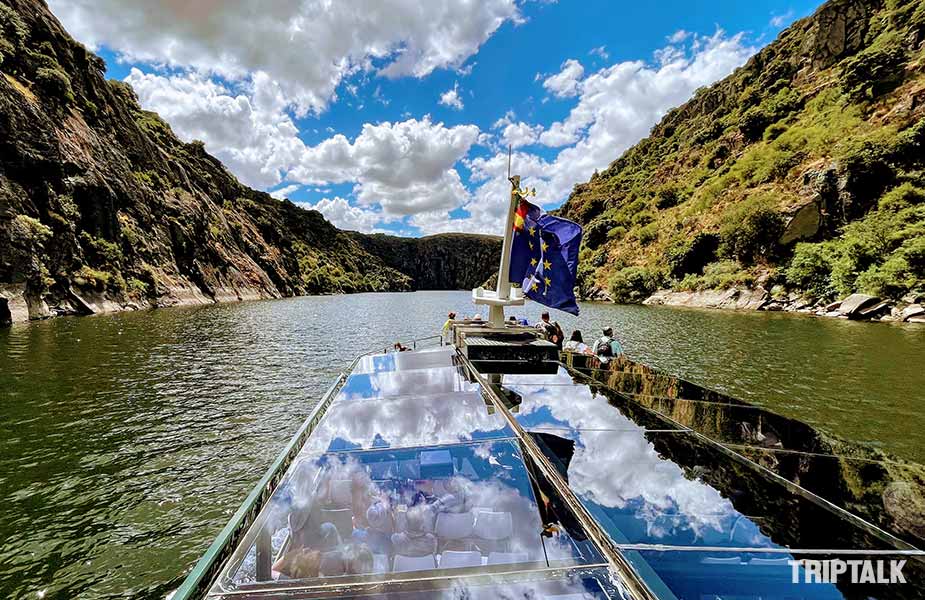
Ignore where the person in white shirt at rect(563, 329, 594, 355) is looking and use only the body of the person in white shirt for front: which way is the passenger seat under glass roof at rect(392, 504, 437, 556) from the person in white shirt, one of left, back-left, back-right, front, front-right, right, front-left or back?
back

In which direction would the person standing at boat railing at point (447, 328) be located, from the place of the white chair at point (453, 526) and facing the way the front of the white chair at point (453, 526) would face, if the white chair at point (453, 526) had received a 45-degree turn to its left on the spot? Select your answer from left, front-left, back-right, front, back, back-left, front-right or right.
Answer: front-right

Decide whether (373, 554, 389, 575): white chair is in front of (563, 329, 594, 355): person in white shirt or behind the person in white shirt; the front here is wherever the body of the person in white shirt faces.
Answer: behind

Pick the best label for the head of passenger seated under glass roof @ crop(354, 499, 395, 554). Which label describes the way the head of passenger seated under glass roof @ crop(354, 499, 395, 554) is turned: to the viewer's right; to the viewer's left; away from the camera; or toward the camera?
away from the camera

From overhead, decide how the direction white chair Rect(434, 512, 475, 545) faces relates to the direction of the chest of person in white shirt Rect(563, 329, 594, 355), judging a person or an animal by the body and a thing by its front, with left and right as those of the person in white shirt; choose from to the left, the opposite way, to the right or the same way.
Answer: the same way

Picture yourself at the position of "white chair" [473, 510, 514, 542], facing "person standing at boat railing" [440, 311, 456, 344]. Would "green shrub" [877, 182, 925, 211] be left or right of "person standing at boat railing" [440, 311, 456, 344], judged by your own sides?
right

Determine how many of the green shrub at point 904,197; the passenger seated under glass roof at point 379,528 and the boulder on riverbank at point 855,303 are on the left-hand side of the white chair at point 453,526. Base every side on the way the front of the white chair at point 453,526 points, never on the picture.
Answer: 1

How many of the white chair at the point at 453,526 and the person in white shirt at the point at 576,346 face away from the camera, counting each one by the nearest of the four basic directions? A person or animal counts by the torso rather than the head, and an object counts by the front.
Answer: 2

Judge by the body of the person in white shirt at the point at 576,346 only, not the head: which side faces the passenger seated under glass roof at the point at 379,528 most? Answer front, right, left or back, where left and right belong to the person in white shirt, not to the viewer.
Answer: back

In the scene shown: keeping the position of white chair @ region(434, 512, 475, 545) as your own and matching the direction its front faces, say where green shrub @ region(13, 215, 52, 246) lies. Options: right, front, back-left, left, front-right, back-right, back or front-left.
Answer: front-left

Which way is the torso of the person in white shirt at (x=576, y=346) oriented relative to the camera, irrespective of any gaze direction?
away from the camera

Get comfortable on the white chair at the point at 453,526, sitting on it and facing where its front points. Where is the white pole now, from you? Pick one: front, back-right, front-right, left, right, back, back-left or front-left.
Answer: front

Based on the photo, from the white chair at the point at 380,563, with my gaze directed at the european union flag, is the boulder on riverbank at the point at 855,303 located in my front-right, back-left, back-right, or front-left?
front-right

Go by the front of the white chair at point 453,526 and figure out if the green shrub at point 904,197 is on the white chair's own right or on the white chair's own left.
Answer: on the white chair's own right

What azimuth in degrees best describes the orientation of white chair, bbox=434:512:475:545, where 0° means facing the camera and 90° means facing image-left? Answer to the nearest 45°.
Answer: approximately 180°

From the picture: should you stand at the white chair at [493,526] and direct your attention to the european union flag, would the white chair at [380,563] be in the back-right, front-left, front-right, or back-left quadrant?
back-left

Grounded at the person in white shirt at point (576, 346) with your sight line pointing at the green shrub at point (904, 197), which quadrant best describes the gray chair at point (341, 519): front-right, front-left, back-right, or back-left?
back-right

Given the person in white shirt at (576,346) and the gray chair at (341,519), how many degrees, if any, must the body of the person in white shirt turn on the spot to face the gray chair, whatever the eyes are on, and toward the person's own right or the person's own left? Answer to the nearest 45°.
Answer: approximately 180°
